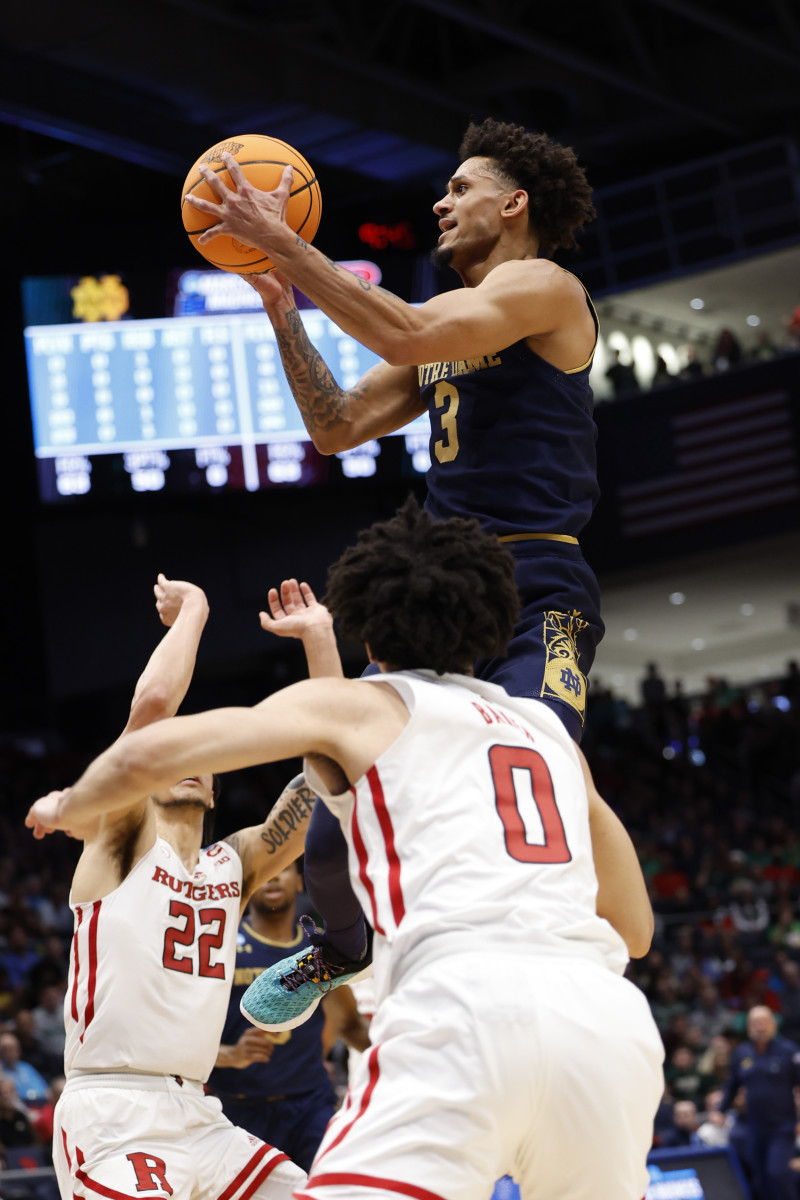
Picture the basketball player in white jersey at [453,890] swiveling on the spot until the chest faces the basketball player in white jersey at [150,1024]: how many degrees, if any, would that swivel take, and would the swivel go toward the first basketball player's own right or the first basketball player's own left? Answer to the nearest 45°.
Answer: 0° — they already face them

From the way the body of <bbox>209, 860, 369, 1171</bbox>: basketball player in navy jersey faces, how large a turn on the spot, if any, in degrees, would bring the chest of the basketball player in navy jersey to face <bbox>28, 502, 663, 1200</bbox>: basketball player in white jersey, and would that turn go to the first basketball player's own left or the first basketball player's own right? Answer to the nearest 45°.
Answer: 0° — they already face them

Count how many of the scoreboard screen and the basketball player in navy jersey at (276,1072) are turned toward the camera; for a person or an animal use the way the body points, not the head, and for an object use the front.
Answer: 2

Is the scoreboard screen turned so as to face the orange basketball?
yes

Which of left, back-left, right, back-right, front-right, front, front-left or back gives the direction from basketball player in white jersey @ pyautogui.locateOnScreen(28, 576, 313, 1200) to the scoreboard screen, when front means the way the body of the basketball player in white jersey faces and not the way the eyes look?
back-left

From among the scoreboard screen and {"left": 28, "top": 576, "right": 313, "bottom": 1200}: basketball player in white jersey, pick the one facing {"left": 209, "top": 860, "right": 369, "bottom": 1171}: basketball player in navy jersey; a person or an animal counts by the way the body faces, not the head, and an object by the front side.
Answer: the scoreboard screen

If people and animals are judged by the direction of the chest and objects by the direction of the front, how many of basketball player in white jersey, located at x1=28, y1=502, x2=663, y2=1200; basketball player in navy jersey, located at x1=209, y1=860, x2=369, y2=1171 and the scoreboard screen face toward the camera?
2

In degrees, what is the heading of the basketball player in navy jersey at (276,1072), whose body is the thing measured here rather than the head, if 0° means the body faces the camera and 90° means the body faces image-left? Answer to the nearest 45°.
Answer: approximately 0°

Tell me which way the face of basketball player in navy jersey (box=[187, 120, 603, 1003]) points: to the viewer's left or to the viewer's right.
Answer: to the viewer's left

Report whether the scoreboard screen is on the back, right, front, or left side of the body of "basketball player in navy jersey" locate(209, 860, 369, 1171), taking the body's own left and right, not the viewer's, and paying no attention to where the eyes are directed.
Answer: back

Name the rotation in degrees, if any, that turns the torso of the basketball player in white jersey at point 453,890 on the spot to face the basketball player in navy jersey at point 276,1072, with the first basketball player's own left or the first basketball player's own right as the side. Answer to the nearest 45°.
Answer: approximately 45° to the first basketball player's own right
